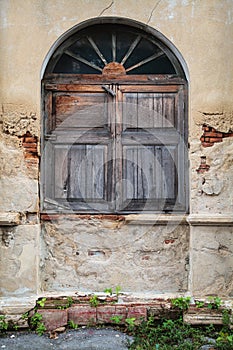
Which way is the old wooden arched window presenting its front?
toward the camera

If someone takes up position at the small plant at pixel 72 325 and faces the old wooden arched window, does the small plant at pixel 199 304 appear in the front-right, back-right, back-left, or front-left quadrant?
front-right

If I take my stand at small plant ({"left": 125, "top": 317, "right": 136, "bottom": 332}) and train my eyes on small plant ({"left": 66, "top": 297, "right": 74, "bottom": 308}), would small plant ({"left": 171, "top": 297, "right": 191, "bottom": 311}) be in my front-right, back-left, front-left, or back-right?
back-right
